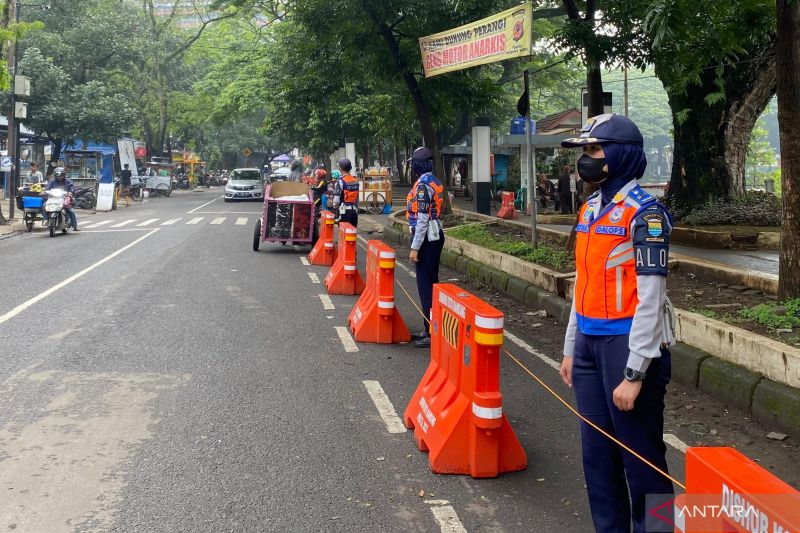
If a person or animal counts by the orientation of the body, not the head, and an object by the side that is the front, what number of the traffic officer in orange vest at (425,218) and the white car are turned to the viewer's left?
1

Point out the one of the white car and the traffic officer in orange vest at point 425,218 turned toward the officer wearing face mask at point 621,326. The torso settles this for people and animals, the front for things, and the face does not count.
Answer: the white car

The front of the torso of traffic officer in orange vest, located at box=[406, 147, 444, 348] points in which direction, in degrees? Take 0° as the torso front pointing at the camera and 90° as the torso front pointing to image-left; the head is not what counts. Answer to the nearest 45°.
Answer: approximately 90°

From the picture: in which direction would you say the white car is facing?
toward the camera

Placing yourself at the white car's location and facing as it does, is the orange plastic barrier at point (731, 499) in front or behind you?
in front

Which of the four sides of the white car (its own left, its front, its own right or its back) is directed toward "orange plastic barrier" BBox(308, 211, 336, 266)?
front

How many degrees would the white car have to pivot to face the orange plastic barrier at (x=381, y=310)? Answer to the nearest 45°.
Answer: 0° — it already faces it

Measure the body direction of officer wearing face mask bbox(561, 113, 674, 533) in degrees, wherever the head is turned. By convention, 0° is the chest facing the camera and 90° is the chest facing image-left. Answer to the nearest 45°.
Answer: approximately 45°
